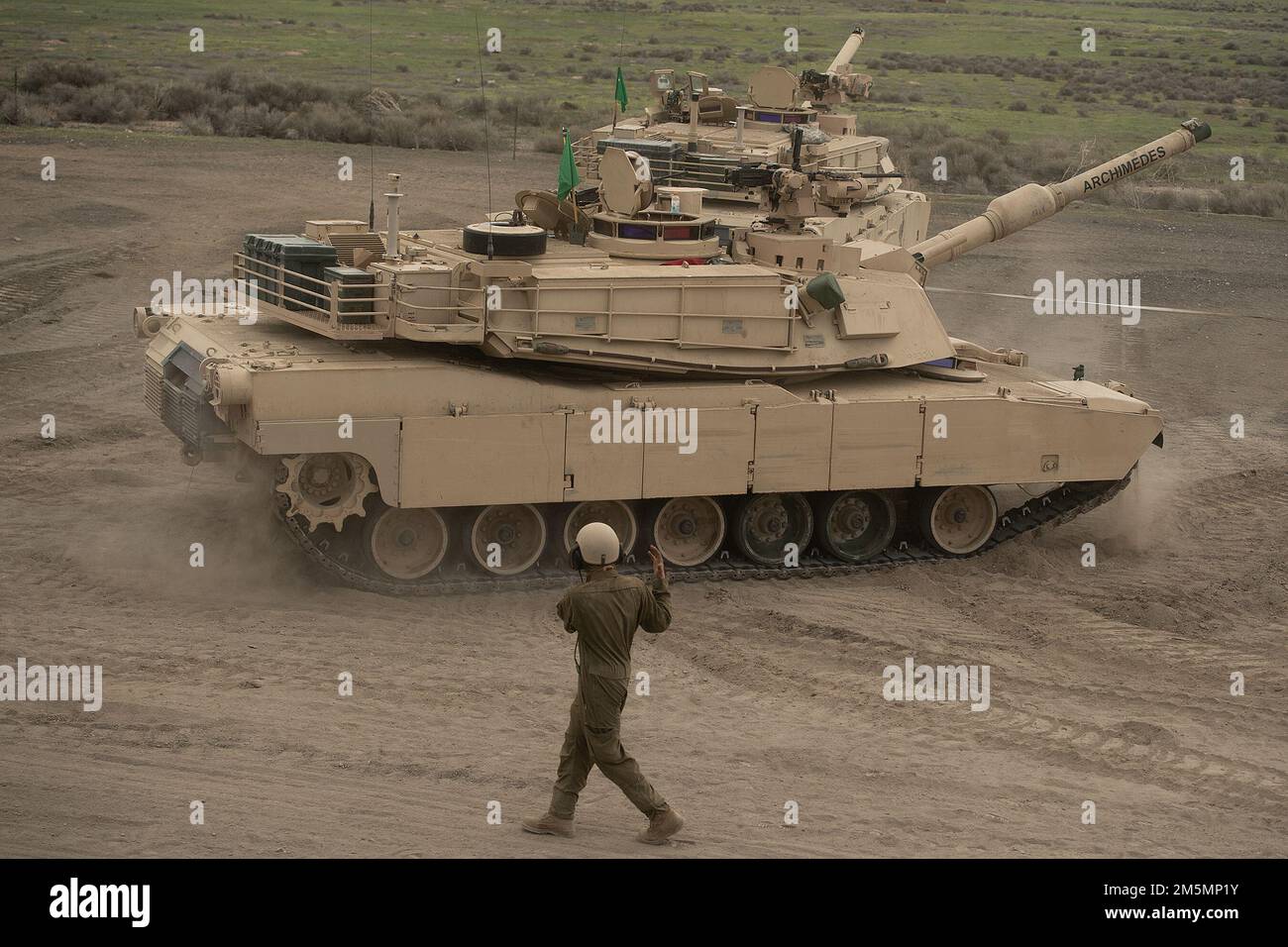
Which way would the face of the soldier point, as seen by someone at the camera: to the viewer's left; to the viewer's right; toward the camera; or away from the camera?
away from the camera

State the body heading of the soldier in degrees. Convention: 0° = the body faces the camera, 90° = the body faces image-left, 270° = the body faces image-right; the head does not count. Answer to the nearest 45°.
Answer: approximately 135°

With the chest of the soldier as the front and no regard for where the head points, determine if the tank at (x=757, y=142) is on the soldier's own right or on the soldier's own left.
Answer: on the soldier's own right

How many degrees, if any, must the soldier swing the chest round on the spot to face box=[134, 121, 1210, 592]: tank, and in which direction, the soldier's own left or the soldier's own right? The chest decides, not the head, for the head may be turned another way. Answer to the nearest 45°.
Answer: approximately 45° to the soldier's own right

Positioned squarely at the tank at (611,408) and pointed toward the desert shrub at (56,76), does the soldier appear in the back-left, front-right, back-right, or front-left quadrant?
back-left

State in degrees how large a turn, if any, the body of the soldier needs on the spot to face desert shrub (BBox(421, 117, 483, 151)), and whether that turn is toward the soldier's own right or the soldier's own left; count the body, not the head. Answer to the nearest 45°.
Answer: approximately 45° to the soldier's own right
